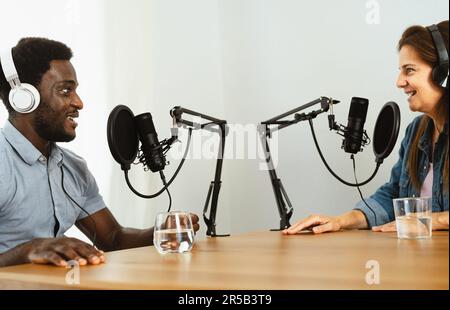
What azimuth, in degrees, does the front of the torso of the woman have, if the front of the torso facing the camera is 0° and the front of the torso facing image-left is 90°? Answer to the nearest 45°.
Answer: approximately 45°

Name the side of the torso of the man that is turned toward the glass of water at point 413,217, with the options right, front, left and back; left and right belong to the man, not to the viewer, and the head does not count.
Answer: front

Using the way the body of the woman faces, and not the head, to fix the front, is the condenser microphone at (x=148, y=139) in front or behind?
in front

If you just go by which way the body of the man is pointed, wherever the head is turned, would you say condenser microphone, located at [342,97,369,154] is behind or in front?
in front

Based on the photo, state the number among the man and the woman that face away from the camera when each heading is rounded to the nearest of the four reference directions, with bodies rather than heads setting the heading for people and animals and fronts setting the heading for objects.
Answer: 0

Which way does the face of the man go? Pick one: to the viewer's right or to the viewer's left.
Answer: to the viewer's right

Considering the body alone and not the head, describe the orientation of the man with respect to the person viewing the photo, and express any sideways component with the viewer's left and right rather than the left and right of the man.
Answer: facing the viewer and to the right of the viewer

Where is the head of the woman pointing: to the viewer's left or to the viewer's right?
to the viewer's left
